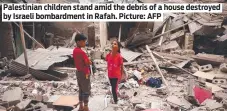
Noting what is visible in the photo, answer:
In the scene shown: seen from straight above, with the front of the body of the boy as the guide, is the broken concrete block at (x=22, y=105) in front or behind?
behind

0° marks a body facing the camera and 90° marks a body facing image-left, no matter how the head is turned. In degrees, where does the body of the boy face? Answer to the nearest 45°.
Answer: approximately 270°

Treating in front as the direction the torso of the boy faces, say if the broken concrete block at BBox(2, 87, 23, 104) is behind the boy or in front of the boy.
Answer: behind

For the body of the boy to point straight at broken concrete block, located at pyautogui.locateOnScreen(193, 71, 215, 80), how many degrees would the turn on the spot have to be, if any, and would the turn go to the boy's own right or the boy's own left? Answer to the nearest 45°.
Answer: approximately 45° to the boy's own left

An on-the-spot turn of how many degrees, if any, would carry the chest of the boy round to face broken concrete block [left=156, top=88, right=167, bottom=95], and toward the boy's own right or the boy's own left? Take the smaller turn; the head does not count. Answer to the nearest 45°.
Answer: approximately 45° to the boy's own left

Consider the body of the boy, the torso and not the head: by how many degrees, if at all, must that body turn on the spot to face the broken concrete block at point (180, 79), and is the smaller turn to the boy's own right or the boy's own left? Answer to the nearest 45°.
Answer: approximately 45° to the boy's own left

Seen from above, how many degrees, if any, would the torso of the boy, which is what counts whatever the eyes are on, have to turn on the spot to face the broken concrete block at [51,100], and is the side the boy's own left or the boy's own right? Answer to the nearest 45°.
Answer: approximately 135° to the boy's own left

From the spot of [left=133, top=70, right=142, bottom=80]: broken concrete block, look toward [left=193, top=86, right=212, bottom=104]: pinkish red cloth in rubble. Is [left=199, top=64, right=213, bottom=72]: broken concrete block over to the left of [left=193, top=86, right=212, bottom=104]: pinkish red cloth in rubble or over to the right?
left
